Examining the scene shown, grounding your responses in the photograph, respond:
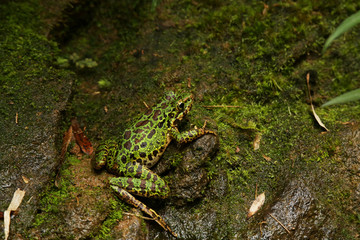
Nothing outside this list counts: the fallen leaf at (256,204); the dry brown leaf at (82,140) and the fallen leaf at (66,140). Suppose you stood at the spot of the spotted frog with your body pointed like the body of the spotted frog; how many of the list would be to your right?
1

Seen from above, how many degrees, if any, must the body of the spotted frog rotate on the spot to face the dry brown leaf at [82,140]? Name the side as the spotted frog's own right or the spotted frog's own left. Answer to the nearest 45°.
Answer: approximately 90° to the spotted frog's own left

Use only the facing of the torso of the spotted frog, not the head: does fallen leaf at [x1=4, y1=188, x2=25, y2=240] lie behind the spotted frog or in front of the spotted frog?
behind

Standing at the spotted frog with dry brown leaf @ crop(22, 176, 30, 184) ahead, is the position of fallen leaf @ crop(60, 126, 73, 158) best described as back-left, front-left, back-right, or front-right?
front-right

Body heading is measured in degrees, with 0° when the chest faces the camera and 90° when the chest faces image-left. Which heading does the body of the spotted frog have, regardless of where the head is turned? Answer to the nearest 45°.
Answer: approximately 225°

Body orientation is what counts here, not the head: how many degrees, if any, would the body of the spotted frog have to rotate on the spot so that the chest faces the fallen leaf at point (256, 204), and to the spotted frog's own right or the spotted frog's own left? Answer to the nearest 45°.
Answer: approximately 90° to the spotted frog's own right

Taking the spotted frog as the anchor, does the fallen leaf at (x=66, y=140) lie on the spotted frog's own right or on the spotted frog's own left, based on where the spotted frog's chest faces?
on the spotted frog's own left

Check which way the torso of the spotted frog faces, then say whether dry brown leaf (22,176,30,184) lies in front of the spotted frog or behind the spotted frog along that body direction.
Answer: behind
